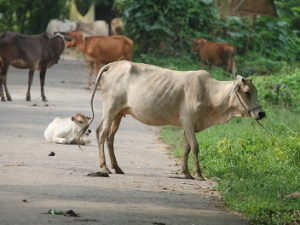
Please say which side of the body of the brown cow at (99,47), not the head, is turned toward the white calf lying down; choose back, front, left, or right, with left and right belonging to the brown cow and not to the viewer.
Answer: left

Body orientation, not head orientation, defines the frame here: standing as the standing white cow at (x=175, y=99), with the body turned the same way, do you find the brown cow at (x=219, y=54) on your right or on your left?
on your left

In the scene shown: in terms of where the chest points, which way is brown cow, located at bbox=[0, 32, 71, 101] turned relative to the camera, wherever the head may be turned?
to the viewer's right

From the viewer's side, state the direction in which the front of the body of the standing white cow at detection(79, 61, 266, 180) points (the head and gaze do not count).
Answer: to the viewer's right

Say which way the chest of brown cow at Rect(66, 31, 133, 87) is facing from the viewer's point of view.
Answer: to the viewer's left
